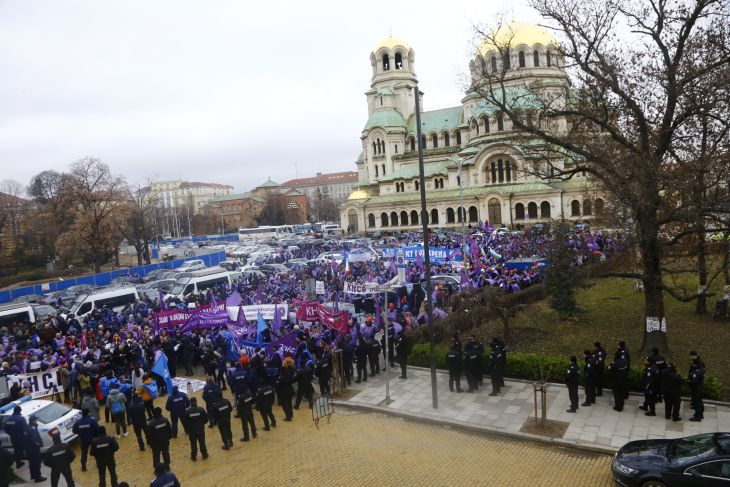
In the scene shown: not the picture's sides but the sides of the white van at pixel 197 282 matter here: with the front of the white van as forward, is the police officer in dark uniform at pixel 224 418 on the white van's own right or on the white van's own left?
on the white van's own left

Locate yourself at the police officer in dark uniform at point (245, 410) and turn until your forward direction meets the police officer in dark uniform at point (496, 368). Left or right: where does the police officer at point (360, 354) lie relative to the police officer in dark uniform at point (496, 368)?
left

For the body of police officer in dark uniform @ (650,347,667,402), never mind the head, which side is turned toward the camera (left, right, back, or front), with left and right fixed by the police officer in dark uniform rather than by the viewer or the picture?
back

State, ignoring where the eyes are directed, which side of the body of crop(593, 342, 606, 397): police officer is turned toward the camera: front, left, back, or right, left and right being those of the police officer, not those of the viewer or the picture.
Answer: left

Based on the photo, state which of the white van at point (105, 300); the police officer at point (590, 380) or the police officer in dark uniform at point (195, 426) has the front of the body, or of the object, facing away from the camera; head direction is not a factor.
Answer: the police officer in dark uniform

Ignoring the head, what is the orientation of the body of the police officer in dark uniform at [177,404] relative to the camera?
away from the camera

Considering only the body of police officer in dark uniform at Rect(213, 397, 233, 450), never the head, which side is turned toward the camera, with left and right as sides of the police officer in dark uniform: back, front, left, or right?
back

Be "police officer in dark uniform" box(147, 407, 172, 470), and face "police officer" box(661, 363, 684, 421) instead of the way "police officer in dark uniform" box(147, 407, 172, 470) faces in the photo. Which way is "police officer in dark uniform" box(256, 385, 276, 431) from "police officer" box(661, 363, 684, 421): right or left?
left

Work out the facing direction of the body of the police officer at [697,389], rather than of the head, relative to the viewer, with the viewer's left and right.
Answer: facing to the left of the viewer

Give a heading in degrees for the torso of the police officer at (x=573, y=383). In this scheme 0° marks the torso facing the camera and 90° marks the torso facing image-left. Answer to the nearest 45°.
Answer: approximately 90°

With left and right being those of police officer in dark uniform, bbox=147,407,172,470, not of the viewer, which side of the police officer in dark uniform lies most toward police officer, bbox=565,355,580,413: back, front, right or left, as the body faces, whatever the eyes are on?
right

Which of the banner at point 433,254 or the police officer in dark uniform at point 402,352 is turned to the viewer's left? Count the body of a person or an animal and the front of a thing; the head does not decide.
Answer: the police officer in dark uniform
